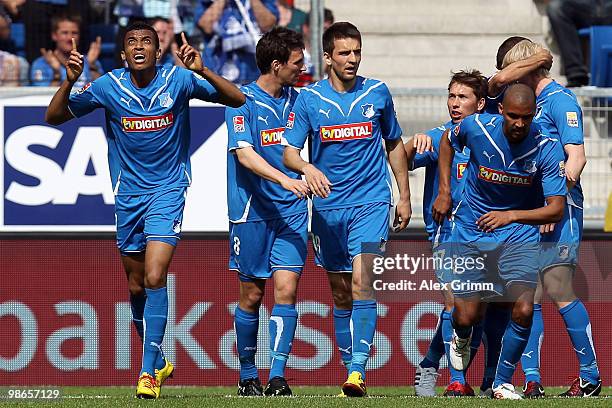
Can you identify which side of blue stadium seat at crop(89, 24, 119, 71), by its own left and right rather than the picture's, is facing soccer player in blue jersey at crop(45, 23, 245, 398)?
front

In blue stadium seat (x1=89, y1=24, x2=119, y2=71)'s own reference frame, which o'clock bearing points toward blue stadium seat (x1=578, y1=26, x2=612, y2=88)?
blue stadium seat (x1=578, y1=26, x2=612, y2=88) is roughly at 9 o'clock from blue stadium seat (x1=89, y1=24, x2=119, y2=71).

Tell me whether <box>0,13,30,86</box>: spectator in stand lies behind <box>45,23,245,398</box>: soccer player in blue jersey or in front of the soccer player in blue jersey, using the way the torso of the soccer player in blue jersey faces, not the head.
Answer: behind

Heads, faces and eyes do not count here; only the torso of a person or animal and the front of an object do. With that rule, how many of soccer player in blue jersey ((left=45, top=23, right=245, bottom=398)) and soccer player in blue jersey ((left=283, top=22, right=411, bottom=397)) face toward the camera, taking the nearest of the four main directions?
2

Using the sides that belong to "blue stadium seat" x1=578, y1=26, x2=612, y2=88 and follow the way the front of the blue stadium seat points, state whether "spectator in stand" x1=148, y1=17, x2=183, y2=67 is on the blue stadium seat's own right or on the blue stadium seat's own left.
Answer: on the blue stadium seat's own right

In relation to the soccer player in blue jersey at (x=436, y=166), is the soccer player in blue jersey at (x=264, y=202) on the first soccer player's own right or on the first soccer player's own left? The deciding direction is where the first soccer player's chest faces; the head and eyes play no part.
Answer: on the first soccer player's own right

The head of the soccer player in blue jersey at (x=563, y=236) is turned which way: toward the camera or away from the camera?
away from the camera

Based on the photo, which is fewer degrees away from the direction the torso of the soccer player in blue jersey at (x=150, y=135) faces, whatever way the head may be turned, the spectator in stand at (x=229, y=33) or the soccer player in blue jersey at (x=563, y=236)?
the soccer player in blue jersey

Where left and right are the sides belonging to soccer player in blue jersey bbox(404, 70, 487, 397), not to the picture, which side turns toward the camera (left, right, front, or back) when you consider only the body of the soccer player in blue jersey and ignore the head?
front

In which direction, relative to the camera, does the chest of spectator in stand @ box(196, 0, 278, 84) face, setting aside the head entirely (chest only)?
toward the camera

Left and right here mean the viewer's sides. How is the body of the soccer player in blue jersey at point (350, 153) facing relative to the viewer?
facing the viewer
